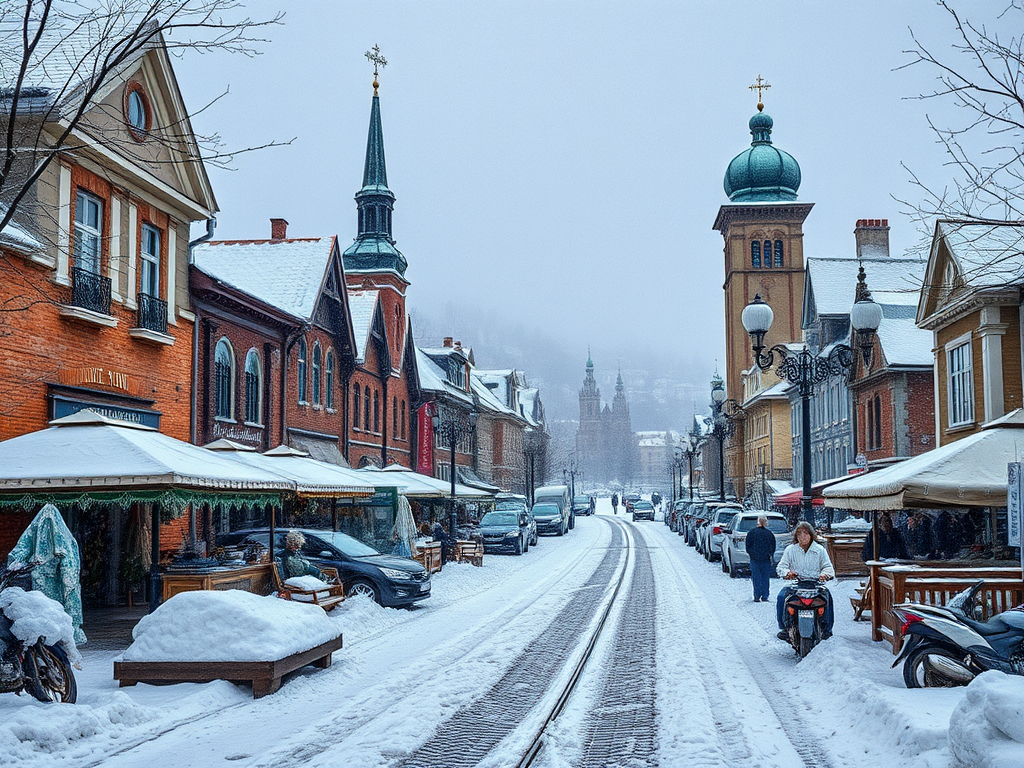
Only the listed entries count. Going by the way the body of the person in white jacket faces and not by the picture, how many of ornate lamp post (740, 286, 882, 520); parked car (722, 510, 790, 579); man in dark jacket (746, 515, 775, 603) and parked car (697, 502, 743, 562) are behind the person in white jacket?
4

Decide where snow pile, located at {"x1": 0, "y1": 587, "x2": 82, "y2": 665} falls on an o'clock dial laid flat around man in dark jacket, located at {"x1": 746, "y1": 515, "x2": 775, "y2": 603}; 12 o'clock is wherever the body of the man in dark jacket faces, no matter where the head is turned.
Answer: The snow pile is roughly at 7 o'clock from the man in dark jacket.

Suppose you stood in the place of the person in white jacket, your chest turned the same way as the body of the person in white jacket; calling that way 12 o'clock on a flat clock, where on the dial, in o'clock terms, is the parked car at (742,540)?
The parked car is roughly at 6 o'clock from the person in white jacket.

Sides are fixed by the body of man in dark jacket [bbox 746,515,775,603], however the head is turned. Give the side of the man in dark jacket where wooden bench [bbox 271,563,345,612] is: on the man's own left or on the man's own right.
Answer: on the man's own left

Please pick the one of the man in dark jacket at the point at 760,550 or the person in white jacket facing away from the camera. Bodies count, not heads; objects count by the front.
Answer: the man in dark jacket

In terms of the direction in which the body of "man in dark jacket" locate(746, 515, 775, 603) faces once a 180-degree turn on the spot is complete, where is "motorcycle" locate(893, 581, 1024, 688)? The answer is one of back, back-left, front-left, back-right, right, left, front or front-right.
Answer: front

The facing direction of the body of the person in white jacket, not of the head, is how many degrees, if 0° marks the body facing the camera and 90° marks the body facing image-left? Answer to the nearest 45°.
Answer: approximately 0°

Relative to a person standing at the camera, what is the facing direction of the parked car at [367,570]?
facing the viewer and to the right of the viewer

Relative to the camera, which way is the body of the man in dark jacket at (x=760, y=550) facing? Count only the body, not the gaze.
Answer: away from the camera

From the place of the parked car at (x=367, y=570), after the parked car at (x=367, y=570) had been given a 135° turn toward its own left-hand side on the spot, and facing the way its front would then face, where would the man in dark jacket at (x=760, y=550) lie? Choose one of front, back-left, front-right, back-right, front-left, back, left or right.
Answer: right
